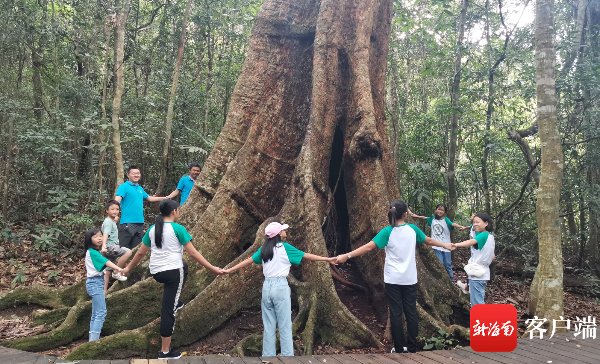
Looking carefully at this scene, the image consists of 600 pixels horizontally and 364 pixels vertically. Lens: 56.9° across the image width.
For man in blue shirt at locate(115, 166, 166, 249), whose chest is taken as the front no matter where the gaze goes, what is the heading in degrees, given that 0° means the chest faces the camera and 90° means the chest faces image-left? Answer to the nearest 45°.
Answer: approximately 315°

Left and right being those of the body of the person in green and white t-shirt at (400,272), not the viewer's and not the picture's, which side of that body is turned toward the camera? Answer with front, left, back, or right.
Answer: back

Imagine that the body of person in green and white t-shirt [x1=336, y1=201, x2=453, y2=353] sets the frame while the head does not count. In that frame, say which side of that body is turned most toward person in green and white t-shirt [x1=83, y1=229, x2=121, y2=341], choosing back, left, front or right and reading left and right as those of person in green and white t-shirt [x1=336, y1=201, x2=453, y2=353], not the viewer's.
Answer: left

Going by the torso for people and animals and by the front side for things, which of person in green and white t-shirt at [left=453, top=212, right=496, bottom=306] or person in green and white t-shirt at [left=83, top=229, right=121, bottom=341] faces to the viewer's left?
person in green and white t-shirt at [left=453, top=212, right=496, bottom=306]

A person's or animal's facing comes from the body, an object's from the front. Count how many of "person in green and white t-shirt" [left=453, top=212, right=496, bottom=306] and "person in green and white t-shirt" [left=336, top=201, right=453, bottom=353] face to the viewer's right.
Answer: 0

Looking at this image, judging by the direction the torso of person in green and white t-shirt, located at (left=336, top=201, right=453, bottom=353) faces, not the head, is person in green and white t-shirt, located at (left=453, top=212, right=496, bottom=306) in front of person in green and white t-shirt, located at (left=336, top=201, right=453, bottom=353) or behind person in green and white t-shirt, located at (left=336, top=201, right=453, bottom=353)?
in front

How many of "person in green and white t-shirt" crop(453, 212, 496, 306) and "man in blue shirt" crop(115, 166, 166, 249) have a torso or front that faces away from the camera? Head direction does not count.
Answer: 0
